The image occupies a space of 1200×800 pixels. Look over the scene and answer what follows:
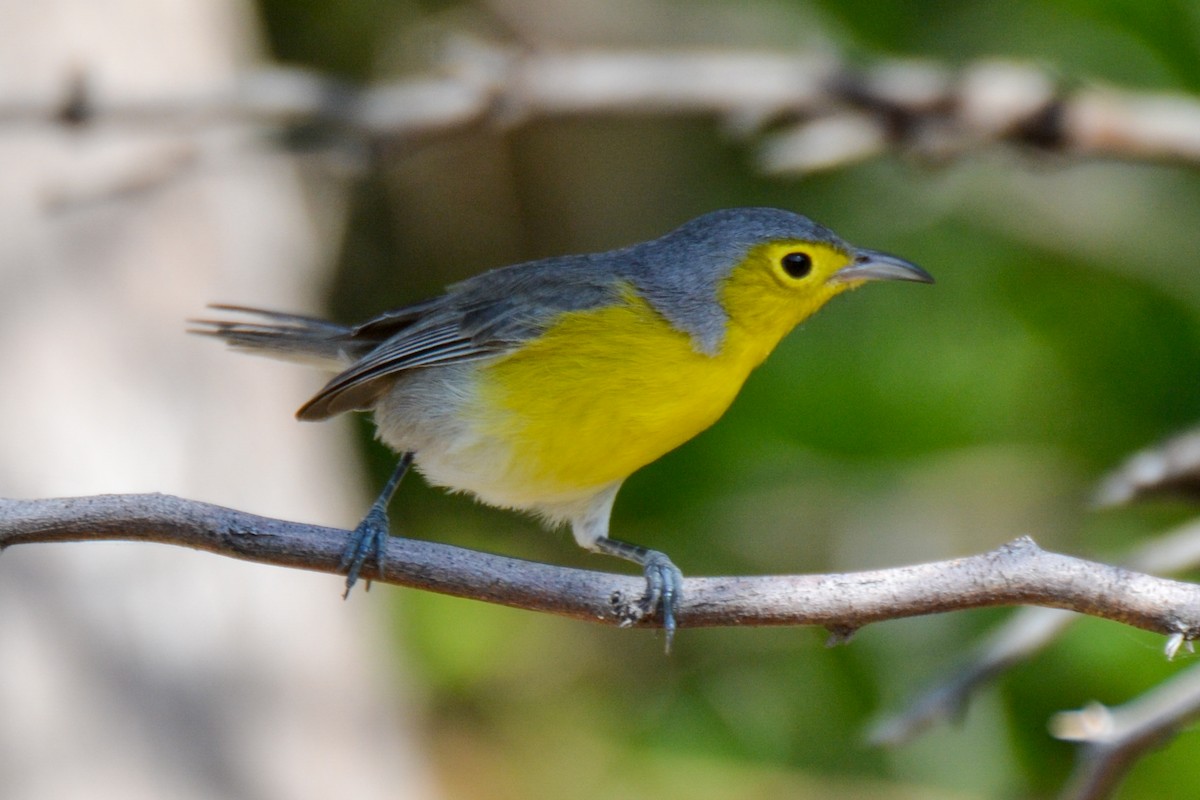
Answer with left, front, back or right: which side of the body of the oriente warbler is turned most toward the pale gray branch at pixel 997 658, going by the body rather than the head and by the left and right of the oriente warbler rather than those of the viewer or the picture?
front

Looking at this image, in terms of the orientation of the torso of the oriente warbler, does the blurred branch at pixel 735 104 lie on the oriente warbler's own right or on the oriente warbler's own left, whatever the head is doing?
on the oriente warbler's own left

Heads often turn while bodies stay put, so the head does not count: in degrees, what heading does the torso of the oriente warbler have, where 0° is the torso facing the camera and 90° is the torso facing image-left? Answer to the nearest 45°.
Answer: approximately 270°

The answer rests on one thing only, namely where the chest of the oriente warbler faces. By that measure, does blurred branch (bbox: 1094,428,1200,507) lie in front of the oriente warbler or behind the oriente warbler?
in front
